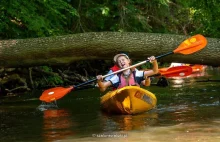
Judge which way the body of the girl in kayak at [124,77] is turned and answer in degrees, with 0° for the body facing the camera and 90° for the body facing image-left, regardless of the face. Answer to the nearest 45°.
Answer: approximately 0°
